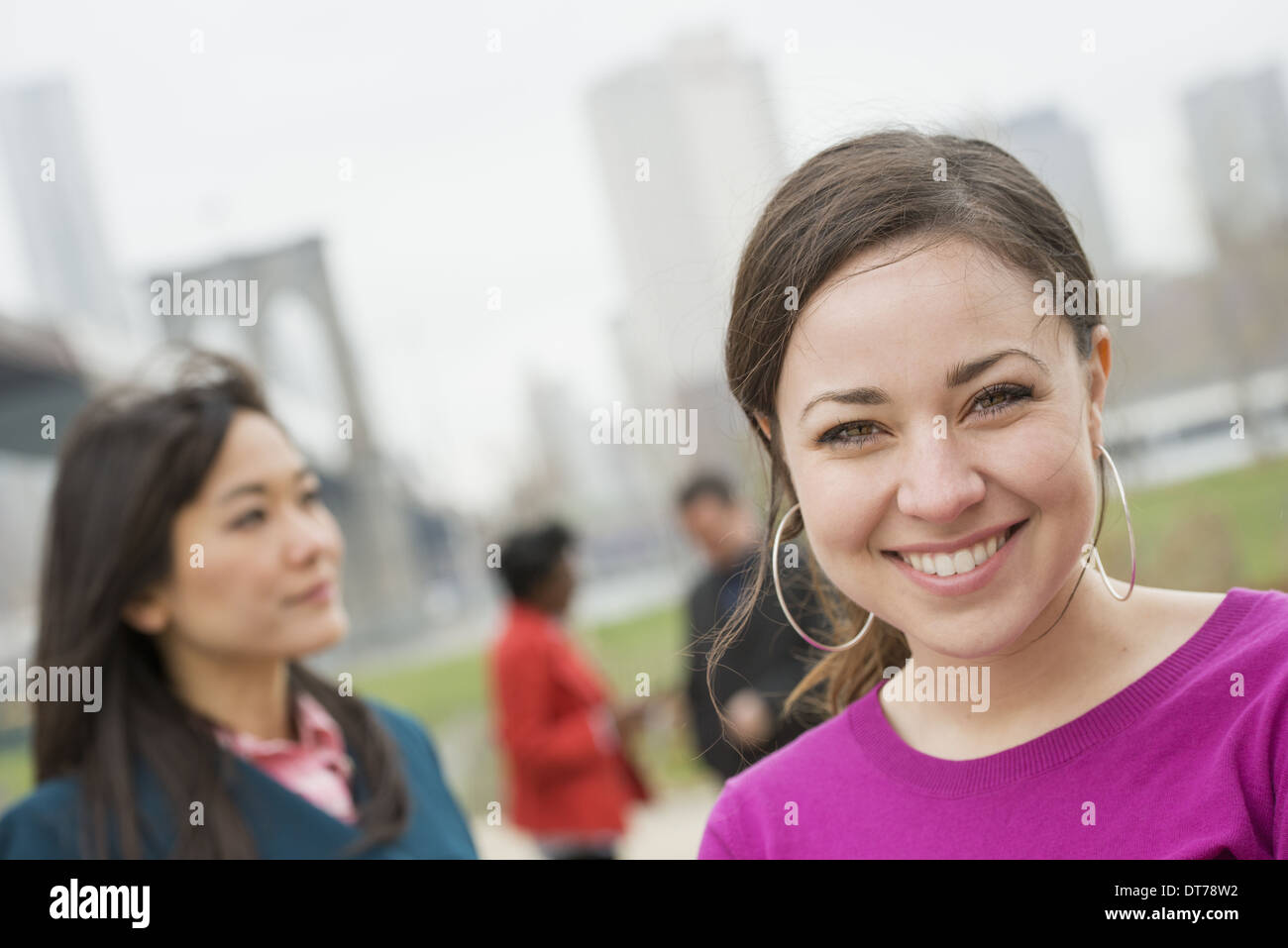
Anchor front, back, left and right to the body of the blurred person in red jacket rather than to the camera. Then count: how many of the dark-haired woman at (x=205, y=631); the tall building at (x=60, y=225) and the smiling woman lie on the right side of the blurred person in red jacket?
2

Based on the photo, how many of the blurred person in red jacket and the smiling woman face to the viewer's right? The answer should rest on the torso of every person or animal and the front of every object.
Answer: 1

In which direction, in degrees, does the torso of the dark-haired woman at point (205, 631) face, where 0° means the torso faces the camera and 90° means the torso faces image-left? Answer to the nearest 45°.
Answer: approximately 315°

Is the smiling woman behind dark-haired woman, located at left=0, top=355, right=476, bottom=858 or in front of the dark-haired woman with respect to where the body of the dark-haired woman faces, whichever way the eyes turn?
in front

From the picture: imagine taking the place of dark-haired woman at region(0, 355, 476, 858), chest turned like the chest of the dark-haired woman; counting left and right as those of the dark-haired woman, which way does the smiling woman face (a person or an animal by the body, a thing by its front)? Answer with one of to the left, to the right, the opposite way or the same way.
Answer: to the right

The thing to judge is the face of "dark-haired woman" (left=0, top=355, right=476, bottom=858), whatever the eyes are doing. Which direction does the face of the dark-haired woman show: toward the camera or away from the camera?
toward the camera

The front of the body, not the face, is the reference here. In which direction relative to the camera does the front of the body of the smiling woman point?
toward the camera

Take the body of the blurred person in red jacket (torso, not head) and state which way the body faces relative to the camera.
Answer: to the viewer's right

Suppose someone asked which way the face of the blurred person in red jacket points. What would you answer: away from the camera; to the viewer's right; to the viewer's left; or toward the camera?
to the viewer's right
